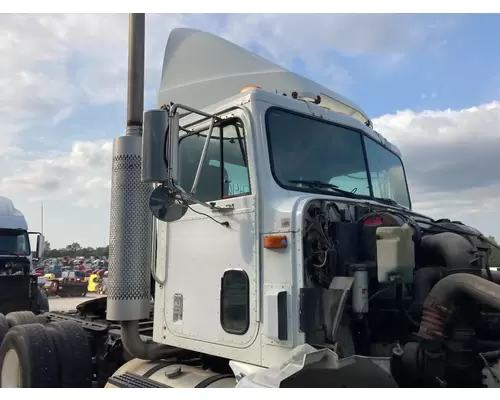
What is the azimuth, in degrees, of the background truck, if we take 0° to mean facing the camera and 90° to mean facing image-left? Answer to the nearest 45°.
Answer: approximately 0°
